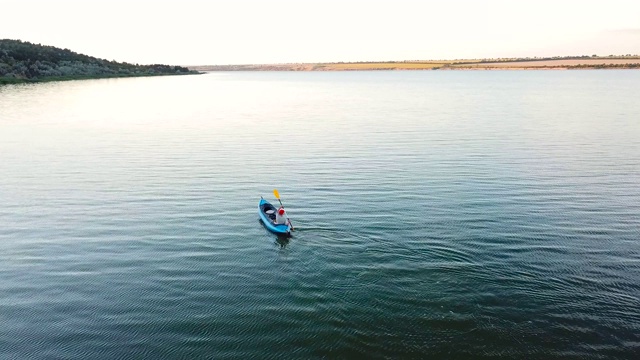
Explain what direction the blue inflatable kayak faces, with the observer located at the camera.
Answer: facing away from the viewer and to the left of the viewer
